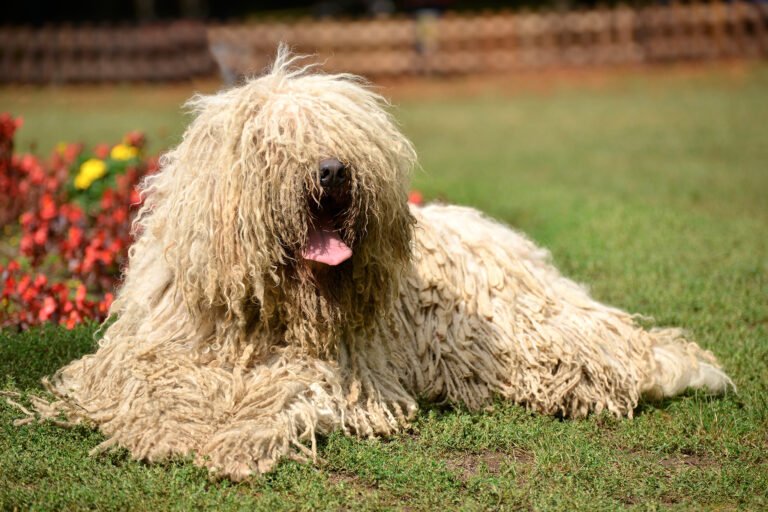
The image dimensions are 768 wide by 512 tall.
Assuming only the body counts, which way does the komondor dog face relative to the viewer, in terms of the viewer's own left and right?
facing the viewer and to the left of the viewer
